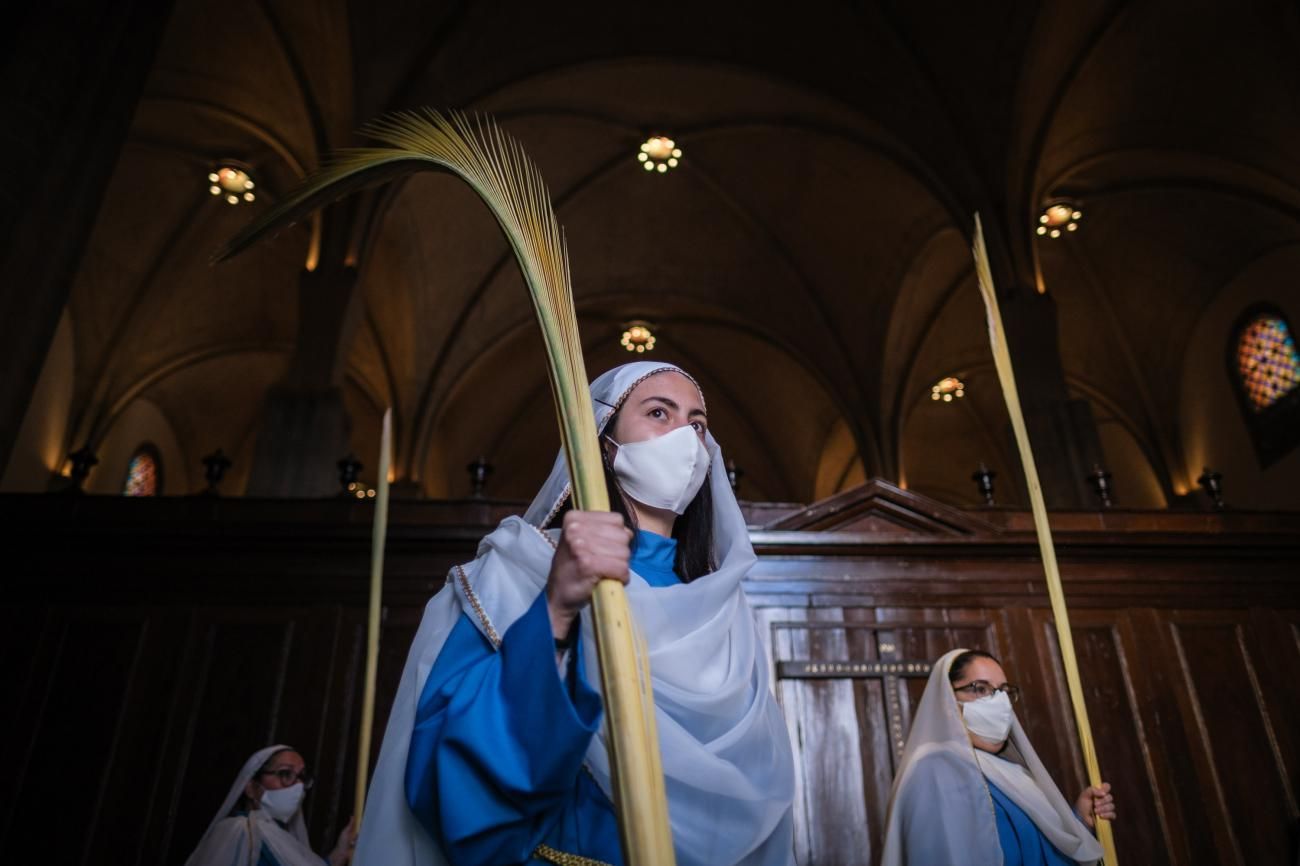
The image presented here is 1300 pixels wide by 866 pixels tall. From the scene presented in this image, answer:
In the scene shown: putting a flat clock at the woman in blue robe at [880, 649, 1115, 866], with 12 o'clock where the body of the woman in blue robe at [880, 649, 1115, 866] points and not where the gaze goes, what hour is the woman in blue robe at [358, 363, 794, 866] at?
the woman in blue robe at [358, 363, 794, 866] is roughly at 2 o'clock from the woman in blue robe at [880, 649, 1115, 866].

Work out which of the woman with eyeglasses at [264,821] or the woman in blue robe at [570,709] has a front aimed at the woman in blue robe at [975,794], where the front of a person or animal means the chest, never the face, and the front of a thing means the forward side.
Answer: the woman with eyeglasses

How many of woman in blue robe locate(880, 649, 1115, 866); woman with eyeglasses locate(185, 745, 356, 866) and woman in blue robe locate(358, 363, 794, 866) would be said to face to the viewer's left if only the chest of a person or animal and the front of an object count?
0

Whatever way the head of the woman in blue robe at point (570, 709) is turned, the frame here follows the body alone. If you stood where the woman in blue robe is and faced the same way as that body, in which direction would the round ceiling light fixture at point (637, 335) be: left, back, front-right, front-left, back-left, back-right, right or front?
back-left

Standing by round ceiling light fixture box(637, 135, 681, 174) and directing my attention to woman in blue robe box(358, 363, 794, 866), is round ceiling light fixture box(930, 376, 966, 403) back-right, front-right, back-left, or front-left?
back-left

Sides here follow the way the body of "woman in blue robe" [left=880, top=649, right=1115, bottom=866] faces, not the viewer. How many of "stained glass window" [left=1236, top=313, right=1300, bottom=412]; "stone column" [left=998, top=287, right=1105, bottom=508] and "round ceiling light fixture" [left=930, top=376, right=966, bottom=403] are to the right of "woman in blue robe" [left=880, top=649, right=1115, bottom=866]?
0

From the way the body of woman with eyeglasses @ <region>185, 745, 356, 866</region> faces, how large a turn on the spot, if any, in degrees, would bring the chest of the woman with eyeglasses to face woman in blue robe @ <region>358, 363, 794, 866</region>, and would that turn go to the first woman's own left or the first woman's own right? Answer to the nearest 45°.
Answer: approximately 45° to the first woman's own right

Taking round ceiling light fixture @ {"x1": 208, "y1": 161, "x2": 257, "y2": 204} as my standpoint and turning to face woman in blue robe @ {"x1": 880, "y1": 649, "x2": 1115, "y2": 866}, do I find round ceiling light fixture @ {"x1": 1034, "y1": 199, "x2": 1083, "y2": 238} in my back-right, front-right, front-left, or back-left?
front-left

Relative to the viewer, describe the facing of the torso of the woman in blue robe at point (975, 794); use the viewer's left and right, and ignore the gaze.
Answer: facing the viewer and to the right of the viewer

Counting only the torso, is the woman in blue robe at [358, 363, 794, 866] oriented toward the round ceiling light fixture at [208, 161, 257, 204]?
no

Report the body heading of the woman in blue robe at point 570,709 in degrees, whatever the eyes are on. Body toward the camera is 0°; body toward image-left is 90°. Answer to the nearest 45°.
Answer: approximately 315°

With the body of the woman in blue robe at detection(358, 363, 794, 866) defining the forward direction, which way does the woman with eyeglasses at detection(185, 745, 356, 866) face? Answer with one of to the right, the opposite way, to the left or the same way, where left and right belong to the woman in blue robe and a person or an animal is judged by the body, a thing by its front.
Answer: the same way

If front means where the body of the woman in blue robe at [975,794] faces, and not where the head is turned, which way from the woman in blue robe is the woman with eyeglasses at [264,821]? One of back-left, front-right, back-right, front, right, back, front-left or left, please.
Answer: back-right

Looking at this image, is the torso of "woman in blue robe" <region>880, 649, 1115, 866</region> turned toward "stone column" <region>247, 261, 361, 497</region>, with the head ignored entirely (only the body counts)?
no
